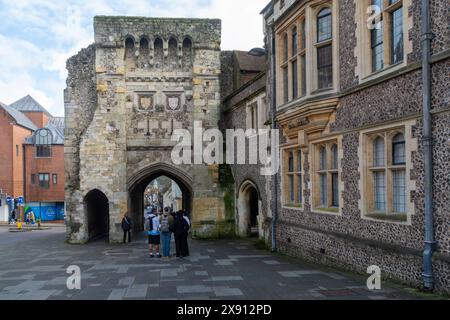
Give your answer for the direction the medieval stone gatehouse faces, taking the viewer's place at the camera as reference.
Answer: facing the viewer

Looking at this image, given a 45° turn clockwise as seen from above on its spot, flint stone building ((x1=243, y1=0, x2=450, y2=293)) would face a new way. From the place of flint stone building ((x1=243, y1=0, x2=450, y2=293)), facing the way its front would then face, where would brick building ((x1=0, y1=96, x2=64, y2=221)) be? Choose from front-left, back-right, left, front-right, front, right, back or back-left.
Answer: front-right

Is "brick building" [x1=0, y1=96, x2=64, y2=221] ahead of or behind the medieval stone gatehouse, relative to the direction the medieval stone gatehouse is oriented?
behind

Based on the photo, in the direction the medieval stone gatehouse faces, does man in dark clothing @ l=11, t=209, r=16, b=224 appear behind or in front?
behind

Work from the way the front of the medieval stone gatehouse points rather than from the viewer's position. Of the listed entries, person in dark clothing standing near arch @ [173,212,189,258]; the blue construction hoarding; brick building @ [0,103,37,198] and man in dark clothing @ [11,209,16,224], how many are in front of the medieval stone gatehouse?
1

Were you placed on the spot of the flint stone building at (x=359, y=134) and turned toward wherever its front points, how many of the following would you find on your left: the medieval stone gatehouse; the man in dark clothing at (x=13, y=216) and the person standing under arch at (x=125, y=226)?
0

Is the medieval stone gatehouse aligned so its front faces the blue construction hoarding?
no

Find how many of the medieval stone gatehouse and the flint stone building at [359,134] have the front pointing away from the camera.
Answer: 0

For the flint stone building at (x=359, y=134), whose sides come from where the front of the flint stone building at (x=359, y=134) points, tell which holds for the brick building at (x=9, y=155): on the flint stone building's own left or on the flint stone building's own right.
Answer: on the flint stone building's own right

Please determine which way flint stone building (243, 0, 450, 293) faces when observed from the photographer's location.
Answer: facing the viewer and to the left of the viewer

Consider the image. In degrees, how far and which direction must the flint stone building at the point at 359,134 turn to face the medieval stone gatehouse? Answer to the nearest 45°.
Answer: approximately 90° to its right
